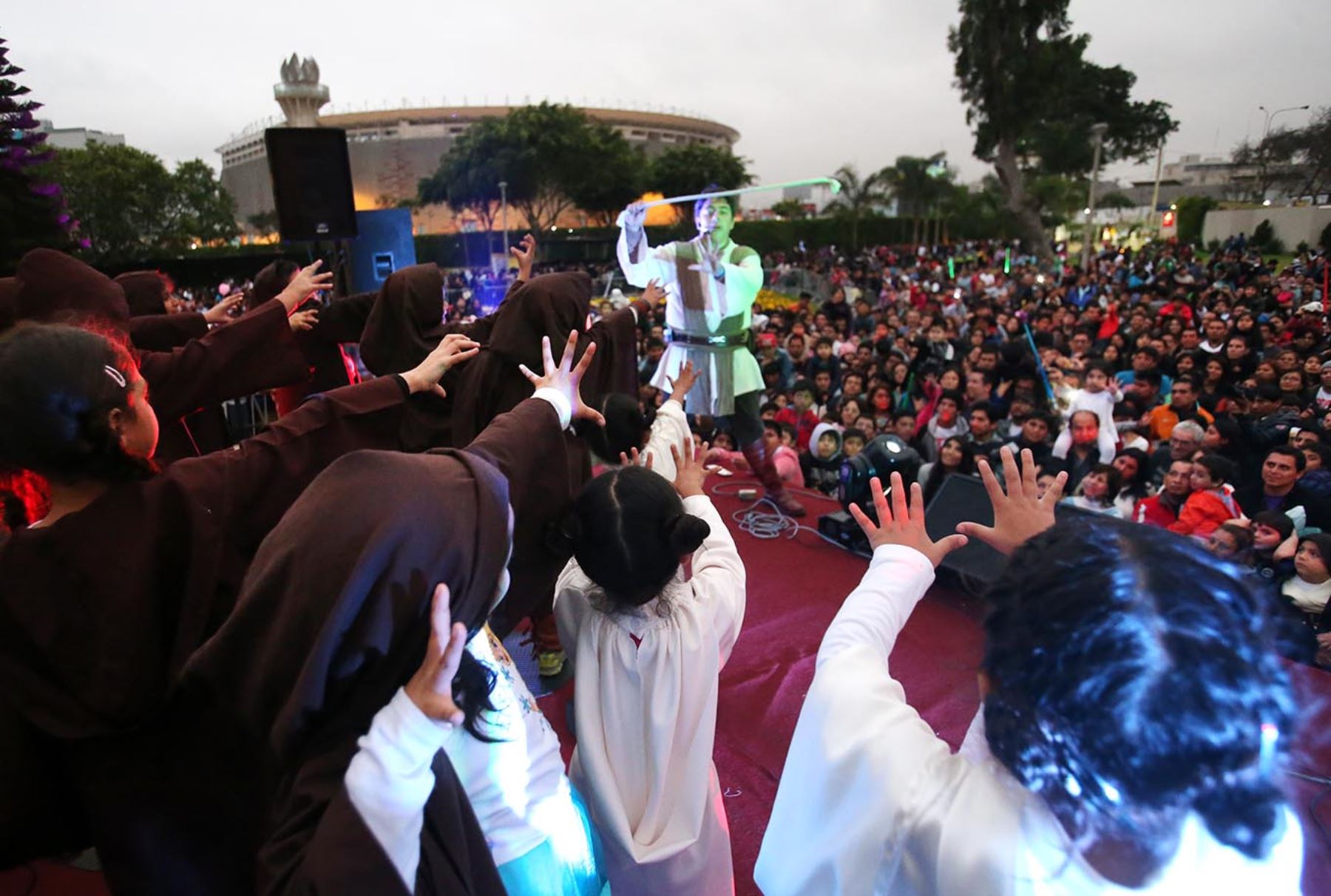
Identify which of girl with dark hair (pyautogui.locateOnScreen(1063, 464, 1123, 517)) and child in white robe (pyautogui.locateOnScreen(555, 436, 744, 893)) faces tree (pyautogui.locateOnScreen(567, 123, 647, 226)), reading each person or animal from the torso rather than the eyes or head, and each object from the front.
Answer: the child in white robe

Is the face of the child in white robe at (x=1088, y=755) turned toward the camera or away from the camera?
away from the camera

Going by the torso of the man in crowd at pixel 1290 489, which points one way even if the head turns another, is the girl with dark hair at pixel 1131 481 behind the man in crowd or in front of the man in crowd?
in front

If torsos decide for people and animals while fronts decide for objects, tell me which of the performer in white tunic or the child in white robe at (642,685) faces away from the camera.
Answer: the child in white robe

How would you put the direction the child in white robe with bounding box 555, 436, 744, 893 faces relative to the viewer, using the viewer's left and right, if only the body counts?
facing away from the viewer

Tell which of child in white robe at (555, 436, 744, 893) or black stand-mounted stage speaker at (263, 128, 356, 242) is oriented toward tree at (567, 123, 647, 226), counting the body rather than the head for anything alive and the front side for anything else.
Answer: the child in white robe

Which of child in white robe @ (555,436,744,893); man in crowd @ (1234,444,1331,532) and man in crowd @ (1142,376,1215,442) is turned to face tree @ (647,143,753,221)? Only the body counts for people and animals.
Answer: the child in white robe

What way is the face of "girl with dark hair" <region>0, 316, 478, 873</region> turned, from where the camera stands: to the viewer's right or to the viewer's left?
to the viewer's right

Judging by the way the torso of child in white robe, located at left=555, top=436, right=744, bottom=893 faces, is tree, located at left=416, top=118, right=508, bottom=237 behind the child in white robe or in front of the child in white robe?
in front

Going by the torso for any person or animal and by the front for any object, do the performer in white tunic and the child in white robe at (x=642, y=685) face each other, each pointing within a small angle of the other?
yes

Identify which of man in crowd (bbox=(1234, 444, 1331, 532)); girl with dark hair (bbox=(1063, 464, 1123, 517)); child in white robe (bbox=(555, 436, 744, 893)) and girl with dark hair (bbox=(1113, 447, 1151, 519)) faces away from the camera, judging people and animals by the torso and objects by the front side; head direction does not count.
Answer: the child in white robe
